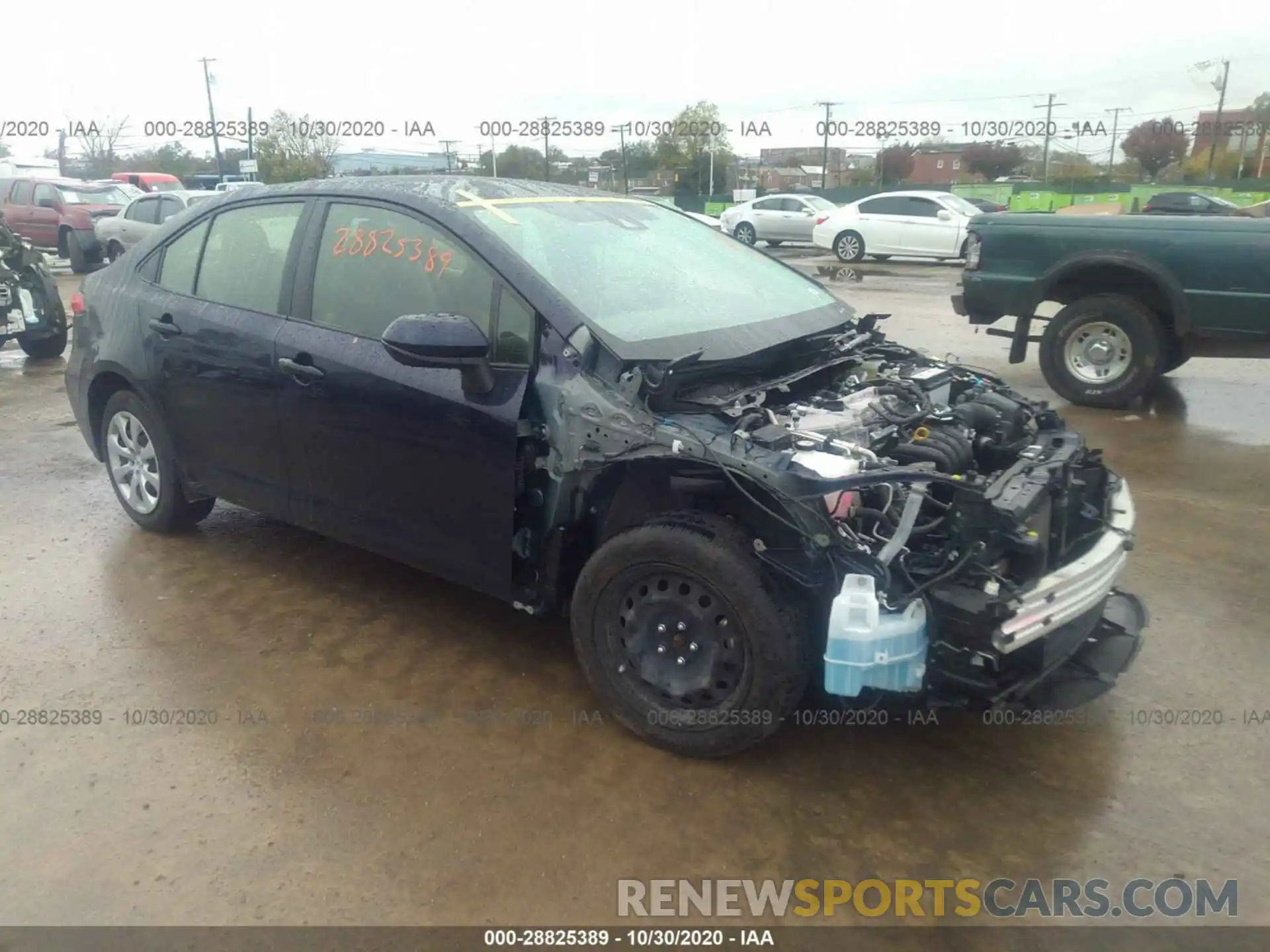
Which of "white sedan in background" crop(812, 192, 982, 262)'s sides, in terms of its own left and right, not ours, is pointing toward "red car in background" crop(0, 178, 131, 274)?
back

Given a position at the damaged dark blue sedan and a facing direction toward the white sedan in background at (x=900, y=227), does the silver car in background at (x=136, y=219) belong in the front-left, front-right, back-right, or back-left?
front-left

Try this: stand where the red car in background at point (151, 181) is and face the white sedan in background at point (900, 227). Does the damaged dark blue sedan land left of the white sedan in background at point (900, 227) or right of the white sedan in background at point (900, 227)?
right

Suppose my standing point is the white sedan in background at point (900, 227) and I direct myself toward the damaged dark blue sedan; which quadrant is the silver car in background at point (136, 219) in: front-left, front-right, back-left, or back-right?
front-right

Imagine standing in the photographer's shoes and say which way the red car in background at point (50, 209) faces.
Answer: facing the viewer and to the right of the viewer

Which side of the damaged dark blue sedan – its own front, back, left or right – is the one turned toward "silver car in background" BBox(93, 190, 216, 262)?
back

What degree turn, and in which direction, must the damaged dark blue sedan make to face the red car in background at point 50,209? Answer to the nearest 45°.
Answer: approximately 180°

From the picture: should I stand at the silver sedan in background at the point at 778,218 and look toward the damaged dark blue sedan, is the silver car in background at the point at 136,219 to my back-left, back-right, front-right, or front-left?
front-right

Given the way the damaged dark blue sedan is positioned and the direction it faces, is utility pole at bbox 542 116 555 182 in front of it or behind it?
behind

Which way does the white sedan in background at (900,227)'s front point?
to the viewer's right
